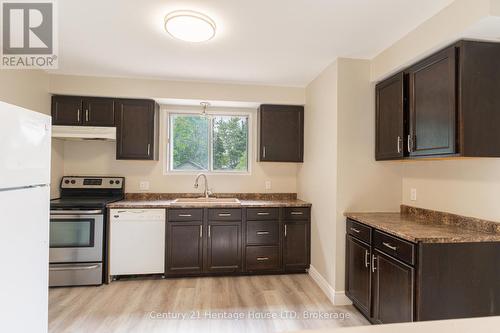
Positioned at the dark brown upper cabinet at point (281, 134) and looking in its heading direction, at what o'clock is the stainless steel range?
The stainless steel range is roughly at 2 o'clock from the dark brown upper cabinet.

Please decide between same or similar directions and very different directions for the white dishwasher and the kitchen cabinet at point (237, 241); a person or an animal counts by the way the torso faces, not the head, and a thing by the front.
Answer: same or similar directions

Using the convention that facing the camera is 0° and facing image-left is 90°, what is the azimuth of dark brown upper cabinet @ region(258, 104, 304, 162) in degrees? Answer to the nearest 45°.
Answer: approximately 0°

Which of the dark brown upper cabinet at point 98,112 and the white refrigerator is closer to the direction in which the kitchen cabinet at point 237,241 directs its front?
the white refrigerator

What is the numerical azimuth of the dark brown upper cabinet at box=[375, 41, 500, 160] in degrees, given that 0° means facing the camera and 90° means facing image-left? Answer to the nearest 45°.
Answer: approximately 45°

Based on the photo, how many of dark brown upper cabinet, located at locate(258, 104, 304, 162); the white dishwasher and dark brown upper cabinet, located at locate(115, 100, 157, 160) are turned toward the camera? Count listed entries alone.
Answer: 3

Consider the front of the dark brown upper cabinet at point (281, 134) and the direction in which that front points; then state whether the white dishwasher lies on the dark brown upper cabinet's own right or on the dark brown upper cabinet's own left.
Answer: on the dark brown upper cabinet's own right

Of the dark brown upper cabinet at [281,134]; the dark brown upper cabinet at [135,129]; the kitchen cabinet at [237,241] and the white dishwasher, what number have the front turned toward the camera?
4

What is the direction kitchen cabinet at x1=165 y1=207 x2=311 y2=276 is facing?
toward the camera

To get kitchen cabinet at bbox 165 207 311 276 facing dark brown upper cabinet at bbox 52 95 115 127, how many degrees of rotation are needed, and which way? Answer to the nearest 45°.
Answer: approximately 90° to its right

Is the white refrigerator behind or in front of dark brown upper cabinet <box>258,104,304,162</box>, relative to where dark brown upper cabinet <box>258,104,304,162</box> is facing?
in front

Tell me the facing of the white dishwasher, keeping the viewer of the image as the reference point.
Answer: facing the viewer

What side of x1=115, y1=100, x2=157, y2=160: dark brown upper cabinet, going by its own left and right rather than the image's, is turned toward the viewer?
front

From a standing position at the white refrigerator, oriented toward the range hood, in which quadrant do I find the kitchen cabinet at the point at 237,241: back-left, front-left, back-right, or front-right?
front-right
